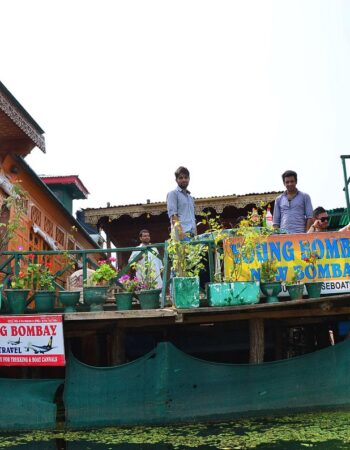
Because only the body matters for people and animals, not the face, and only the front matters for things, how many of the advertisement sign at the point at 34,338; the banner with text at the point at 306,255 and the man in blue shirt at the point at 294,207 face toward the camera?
3

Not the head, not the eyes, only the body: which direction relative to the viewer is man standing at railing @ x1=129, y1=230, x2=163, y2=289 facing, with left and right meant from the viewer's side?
facing the viewer

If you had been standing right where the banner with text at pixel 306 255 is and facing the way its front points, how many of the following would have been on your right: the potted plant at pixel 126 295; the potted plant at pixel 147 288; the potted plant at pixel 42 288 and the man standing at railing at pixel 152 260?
4

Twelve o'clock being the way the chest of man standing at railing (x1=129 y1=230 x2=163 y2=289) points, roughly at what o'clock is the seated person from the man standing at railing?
The seated person is roughly at 9 o'clock from the man standing at railing.

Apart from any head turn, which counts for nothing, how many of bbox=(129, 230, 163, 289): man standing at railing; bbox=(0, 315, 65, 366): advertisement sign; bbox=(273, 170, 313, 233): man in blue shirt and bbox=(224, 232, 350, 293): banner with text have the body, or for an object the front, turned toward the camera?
4

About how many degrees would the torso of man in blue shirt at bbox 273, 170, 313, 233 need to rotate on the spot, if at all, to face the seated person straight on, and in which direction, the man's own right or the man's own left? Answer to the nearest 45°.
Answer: approximately 135° to the man's own left

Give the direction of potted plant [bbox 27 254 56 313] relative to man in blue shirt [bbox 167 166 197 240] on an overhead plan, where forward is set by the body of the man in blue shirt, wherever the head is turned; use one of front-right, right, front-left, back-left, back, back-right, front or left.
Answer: back-right

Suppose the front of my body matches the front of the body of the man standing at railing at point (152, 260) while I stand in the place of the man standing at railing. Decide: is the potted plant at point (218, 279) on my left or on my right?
on my left

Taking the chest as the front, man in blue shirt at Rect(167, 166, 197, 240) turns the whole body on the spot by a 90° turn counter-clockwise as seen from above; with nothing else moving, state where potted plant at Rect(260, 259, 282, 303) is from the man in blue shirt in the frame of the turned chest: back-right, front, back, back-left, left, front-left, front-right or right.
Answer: front-right

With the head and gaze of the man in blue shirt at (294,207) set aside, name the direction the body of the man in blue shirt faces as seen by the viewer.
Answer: toward the camera

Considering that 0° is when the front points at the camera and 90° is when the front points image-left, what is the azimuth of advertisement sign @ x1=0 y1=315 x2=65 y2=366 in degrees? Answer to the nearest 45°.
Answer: approximately 0°

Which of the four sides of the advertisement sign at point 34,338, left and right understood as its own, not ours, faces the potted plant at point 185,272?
left
